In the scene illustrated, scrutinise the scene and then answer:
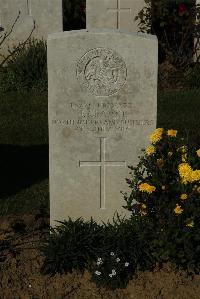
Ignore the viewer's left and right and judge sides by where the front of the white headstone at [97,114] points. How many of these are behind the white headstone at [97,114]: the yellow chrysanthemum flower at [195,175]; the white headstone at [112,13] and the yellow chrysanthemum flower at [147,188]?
1

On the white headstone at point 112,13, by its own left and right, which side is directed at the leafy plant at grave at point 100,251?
front

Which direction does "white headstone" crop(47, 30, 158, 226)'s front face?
toward the camera

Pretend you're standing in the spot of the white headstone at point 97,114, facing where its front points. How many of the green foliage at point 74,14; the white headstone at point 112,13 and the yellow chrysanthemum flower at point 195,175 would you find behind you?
2

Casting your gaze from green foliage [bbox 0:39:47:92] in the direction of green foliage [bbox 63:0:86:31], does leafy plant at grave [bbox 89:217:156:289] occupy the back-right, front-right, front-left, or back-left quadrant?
back-right

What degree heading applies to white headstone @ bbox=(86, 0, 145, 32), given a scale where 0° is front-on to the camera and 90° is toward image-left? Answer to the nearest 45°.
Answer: approximately 0°

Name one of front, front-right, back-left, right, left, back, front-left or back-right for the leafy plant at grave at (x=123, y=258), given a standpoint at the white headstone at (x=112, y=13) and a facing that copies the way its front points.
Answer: front

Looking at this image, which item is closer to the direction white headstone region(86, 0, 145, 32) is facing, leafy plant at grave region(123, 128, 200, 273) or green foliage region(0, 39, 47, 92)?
the leafy plant at grave

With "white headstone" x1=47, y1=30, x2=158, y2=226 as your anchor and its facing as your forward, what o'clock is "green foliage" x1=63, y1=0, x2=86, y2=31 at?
The green foliage is roughly at 6 o'clock from the white headstone.

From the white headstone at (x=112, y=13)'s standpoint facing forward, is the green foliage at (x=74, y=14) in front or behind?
behind

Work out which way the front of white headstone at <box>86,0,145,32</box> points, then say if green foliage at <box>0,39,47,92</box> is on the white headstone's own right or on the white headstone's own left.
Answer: on the white headstone's own right

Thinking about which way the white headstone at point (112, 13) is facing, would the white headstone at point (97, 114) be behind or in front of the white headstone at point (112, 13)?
in front

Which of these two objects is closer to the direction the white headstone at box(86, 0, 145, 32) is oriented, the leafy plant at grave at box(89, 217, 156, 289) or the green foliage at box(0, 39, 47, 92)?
the leafy plant at grave

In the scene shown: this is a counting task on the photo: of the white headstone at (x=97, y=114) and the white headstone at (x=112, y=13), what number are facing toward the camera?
2

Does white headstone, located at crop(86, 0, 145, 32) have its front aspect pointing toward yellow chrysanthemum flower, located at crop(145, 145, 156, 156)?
yes
